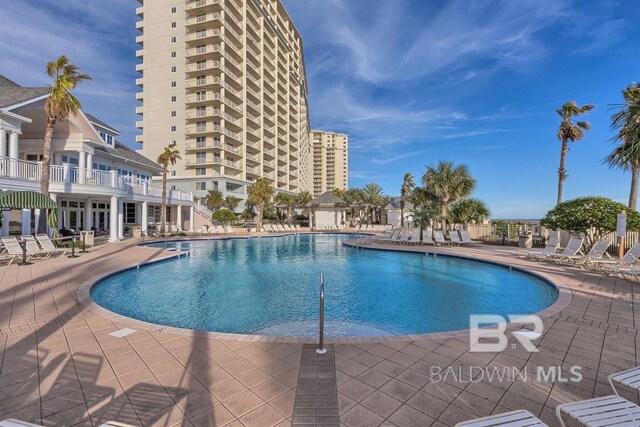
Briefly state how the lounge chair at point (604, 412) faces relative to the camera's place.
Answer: facing away from the viewer and to the left of the viewer

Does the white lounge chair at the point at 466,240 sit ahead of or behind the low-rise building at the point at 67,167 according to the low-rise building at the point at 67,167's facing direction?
ahead

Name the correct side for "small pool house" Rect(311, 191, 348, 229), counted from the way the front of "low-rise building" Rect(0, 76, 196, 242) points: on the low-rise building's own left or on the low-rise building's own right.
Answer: on the low-rise building's own left

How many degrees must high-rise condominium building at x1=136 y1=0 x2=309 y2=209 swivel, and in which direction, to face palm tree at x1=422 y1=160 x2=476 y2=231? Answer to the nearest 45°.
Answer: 0° — it already faces it

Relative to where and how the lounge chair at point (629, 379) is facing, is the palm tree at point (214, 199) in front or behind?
in front

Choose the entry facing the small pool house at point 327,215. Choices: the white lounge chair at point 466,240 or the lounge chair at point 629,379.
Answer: the lounge chair

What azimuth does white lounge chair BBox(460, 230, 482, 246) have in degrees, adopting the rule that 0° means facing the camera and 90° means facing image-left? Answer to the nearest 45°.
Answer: approximately 315°

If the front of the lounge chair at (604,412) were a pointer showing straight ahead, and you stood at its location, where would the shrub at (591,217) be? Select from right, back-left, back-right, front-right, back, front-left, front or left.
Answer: front-right

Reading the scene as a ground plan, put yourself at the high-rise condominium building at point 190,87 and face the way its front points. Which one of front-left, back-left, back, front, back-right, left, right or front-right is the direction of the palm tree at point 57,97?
front-right

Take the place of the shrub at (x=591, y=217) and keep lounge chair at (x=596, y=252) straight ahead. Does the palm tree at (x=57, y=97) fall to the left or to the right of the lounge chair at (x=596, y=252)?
right
